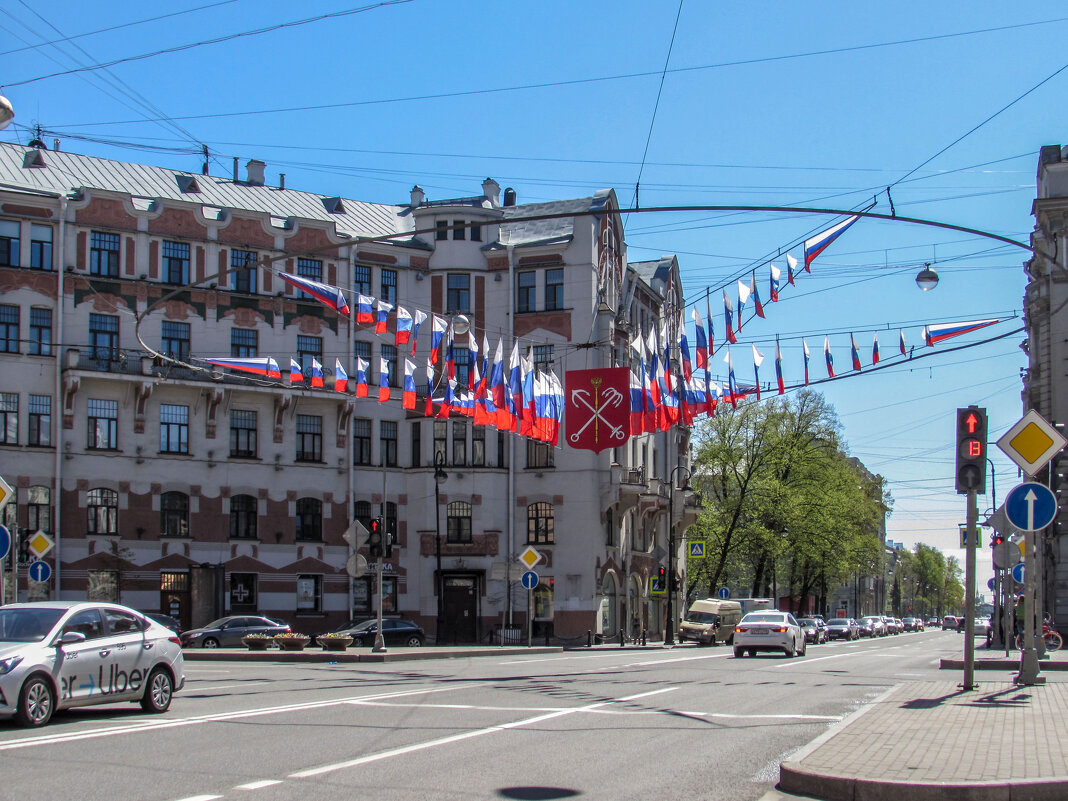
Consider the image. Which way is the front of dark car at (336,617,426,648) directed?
to the viewer's left

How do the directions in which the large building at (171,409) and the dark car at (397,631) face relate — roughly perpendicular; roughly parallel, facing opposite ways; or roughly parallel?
roughly perpendicular

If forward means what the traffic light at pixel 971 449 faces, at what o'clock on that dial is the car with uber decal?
The car with uber decal is roughly at 2 o'clock from the traffic light.

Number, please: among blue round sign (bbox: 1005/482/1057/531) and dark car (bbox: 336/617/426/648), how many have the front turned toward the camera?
1

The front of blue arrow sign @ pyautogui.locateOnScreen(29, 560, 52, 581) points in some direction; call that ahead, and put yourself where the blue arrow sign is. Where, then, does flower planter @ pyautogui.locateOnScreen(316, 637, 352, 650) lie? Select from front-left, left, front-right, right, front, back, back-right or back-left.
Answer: left

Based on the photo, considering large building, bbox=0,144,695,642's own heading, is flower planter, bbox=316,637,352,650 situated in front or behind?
in front

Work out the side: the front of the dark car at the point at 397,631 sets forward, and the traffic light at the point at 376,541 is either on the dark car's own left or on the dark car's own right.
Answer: on the dark car's own left

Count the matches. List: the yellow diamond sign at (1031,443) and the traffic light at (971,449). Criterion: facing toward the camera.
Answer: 2

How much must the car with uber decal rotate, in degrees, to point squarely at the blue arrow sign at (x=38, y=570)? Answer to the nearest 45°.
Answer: approximately 135° to its right

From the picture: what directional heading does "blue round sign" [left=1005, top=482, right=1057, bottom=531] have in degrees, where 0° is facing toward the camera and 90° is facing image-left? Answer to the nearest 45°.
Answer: approximately 0°

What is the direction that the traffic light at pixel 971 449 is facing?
toward the camera

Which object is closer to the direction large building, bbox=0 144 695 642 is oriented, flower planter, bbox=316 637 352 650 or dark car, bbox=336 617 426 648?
the flower planter

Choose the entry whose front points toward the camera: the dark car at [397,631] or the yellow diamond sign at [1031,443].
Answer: the yellow diamond sign

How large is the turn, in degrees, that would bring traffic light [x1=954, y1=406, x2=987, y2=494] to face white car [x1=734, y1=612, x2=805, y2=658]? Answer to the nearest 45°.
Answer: approximately 180°

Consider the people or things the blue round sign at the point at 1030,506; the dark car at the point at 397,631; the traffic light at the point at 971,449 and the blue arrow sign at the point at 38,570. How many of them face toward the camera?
3

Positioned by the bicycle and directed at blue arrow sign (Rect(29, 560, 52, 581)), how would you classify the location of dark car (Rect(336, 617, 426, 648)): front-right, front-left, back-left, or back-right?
front-right
